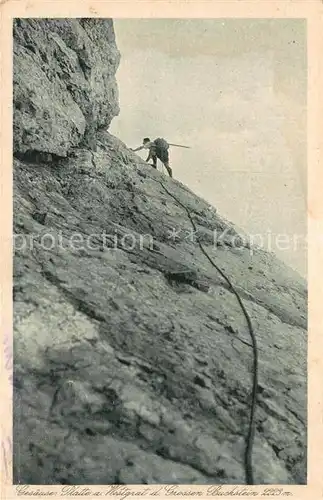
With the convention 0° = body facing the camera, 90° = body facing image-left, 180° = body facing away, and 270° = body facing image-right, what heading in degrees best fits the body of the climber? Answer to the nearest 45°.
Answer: approximately 90°
